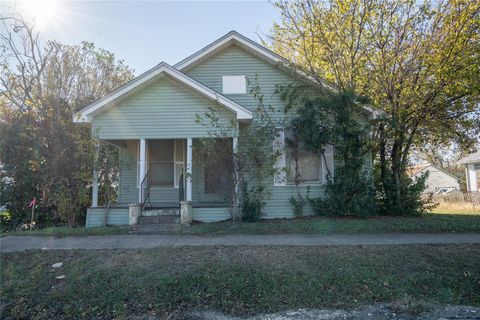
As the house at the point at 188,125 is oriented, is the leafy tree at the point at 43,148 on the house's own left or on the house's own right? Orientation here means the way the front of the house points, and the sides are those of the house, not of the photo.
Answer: on the house's own right

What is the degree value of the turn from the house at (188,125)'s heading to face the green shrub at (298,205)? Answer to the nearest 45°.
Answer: approximately 90° to its left

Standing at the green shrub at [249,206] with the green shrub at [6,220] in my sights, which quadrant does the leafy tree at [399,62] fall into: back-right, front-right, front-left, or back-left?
back-right

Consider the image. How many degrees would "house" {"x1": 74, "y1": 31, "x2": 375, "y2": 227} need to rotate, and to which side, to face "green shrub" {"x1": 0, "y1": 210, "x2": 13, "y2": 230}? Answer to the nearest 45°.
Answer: approximately 90° to its right

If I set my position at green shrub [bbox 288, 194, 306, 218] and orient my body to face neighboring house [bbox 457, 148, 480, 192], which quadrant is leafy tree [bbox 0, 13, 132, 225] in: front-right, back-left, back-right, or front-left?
back-left

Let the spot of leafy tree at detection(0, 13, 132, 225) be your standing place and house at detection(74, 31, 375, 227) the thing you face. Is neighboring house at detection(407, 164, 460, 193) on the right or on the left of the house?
left

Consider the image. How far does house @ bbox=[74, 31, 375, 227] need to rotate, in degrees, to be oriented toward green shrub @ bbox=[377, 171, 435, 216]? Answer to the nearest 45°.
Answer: approximately 90° to its left

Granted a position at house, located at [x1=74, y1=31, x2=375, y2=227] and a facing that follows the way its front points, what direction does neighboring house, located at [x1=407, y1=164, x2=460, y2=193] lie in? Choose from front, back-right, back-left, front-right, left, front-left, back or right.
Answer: back-left

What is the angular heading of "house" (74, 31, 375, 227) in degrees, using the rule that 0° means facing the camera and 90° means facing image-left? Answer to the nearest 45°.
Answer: approximately 0°

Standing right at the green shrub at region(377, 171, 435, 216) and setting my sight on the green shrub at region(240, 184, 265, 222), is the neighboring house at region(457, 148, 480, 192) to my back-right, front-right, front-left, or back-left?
back-right

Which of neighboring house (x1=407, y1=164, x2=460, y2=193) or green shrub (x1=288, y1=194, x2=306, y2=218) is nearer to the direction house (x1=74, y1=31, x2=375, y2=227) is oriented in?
the green shrub
